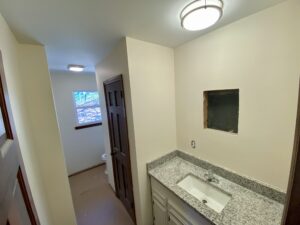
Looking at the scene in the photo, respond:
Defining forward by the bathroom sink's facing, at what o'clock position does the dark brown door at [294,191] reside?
The dark brown door is roughly at 10 o'clock from the bathroom sink.

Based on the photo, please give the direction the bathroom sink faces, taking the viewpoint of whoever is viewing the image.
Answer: facing the viewer and to the left of the viewer

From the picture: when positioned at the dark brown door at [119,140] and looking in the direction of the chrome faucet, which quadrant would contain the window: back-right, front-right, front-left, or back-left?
back-left

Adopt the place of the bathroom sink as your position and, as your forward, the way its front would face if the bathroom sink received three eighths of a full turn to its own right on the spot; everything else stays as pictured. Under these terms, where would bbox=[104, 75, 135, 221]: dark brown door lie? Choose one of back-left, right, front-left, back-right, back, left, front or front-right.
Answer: left

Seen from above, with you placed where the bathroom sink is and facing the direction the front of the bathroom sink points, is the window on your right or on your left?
on your right

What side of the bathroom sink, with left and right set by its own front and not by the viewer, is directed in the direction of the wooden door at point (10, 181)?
front
